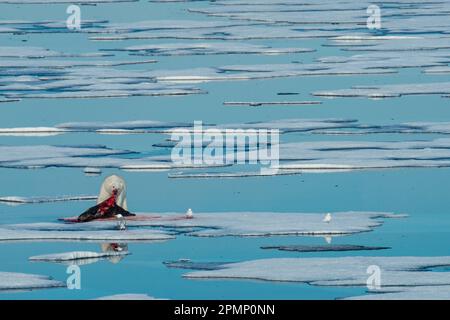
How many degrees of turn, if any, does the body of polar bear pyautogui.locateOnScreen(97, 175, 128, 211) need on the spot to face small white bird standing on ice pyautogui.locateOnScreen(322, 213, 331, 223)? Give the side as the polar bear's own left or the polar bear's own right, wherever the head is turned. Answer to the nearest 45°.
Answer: approximately 90° to the polar bear's own left

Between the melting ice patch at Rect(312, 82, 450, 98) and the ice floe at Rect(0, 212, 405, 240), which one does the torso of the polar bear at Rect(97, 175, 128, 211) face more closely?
the ice floe

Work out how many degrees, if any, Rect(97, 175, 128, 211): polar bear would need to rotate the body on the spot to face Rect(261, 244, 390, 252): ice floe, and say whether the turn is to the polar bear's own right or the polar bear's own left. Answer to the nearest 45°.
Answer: approximately 45° to the polar bear's own left

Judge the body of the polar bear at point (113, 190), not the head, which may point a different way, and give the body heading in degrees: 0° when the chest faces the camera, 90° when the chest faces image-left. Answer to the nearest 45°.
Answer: approximately 0°

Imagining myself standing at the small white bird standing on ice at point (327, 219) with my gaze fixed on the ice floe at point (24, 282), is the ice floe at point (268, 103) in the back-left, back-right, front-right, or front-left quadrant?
back-right
